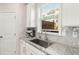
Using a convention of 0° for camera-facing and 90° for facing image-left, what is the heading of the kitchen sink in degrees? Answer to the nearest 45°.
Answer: approximately 45°
